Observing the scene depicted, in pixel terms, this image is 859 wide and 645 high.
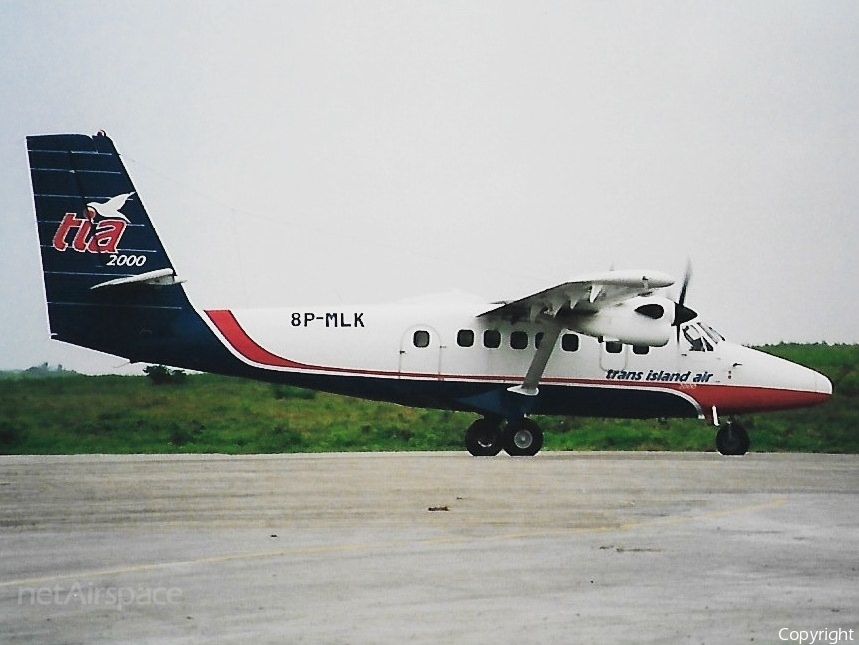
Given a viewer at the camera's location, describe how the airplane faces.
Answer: facing to the right of the viewer
